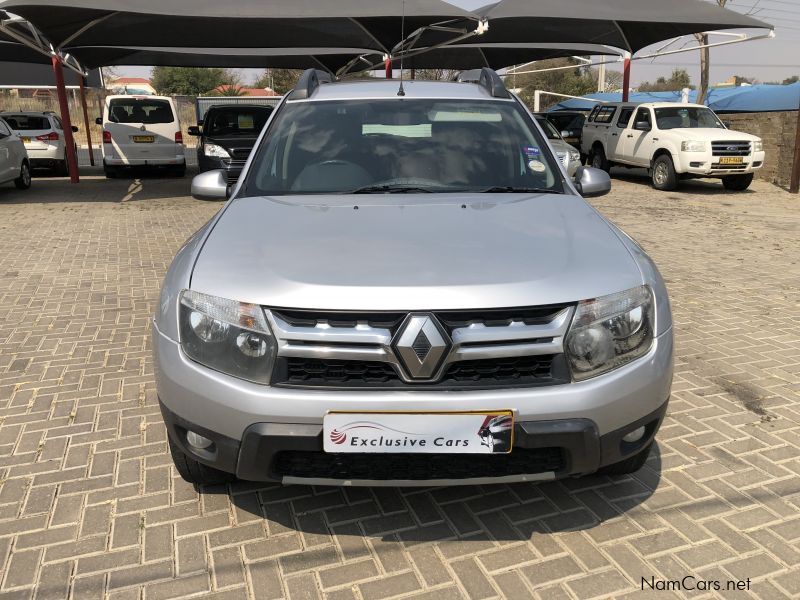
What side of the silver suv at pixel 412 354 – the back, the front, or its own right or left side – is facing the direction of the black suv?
back

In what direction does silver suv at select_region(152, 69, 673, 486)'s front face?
toward the camera

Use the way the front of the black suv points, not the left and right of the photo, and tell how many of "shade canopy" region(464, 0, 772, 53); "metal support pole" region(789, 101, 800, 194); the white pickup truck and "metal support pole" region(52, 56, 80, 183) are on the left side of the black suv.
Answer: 3

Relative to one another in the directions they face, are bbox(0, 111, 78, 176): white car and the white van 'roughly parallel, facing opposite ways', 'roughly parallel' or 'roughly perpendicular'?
roughly parallel

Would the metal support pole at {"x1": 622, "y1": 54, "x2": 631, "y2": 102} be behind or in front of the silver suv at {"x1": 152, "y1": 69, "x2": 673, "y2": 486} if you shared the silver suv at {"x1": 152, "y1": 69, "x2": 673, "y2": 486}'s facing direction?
behind

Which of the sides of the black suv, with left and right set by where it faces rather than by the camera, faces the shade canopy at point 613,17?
left

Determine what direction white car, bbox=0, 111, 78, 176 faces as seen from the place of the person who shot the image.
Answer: facing away from the viewer

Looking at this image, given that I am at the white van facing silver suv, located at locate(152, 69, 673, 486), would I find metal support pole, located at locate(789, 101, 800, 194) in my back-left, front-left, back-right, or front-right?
front-left

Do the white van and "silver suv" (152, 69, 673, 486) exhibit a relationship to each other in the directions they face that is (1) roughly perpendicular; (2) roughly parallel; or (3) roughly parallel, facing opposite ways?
roughly parallel, facing opposite ways

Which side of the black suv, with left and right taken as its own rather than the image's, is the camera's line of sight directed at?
front

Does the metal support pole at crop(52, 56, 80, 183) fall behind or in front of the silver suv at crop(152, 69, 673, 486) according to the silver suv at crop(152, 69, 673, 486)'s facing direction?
behind

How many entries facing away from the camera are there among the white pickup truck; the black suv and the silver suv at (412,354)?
0

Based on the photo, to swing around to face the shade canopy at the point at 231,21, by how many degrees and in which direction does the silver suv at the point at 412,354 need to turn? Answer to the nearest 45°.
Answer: approximately 180°

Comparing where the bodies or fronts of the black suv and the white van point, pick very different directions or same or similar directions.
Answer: very different directions

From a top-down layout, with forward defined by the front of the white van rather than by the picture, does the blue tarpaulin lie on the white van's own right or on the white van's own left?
on the white van's own right

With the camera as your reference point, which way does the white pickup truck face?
facing the viewer and to the right of the viewer

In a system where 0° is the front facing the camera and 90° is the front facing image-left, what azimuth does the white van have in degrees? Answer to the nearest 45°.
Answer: approximately 180°
